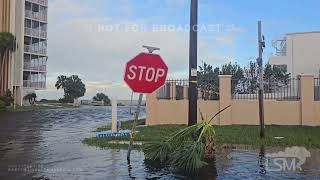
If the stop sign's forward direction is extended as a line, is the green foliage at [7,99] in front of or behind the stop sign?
behind

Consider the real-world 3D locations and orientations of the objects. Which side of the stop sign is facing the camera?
front

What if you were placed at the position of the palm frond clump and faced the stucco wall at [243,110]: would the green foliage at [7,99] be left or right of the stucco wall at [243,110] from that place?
left

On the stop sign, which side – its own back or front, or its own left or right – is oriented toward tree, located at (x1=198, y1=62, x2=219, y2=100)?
back

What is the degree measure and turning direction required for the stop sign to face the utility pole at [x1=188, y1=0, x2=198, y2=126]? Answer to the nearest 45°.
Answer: approximately 135° to its left
